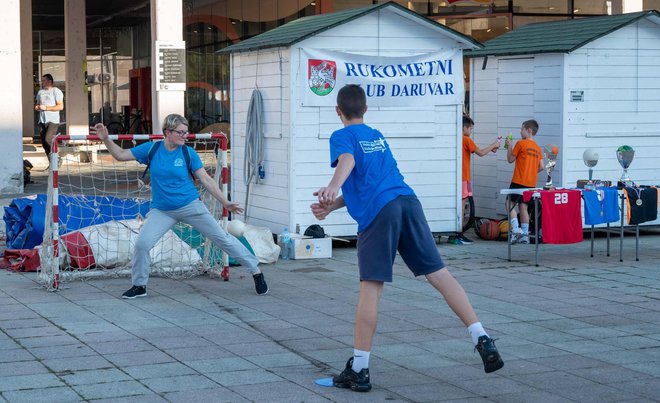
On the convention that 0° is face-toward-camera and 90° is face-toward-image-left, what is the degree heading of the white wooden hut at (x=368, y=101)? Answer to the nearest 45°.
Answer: approximately 0°

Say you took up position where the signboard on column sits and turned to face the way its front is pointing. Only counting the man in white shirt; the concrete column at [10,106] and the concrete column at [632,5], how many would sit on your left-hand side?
1

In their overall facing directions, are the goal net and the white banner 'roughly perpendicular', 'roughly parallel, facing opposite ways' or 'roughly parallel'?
roughly parallel

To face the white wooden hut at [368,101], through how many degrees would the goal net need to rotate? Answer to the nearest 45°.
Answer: approximately 135° to its left

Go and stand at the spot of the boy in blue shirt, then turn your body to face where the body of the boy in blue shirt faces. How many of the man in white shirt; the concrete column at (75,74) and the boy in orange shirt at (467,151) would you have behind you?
0

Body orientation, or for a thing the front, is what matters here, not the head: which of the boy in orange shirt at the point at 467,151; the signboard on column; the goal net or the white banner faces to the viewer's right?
the boy in orange shirt

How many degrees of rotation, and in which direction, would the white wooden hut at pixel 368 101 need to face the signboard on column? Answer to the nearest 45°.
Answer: approximately 135° to its right

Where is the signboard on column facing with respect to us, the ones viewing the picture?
facing the viewer

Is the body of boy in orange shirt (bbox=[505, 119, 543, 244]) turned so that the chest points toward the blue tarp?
no

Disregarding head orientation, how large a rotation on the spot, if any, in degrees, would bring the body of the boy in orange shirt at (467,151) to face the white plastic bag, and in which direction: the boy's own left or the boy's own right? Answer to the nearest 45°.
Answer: approximately 135° to the boy's own right

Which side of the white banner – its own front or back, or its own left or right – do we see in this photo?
front

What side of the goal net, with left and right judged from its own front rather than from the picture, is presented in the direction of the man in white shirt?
back

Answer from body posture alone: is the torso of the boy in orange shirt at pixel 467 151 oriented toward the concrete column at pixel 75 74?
no

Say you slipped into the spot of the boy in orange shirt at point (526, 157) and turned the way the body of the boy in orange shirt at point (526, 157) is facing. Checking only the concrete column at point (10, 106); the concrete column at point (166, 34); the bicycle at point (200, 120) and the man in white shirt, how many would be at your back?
0

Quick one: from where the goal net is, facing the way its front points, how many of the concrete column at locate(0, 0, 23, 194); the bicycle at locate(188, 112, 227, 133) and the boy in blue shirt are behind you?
2

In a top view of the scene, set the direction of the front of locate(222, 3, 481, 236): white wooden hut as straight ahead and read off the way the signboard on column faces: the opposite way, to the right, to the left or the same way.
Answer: the same way
